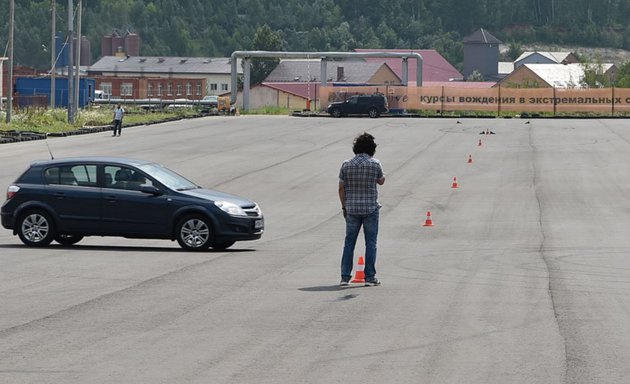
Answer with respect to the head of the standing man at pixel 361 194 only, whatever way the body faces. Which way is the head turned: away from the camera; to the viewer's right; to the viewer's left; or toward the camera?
away from the camera

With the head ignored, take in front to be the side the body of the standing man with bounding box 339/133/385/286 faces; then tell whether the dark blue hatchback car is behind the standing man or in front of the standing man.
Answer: in front

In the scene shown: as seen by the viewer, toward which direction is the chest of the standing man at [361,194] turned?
away from the camera
